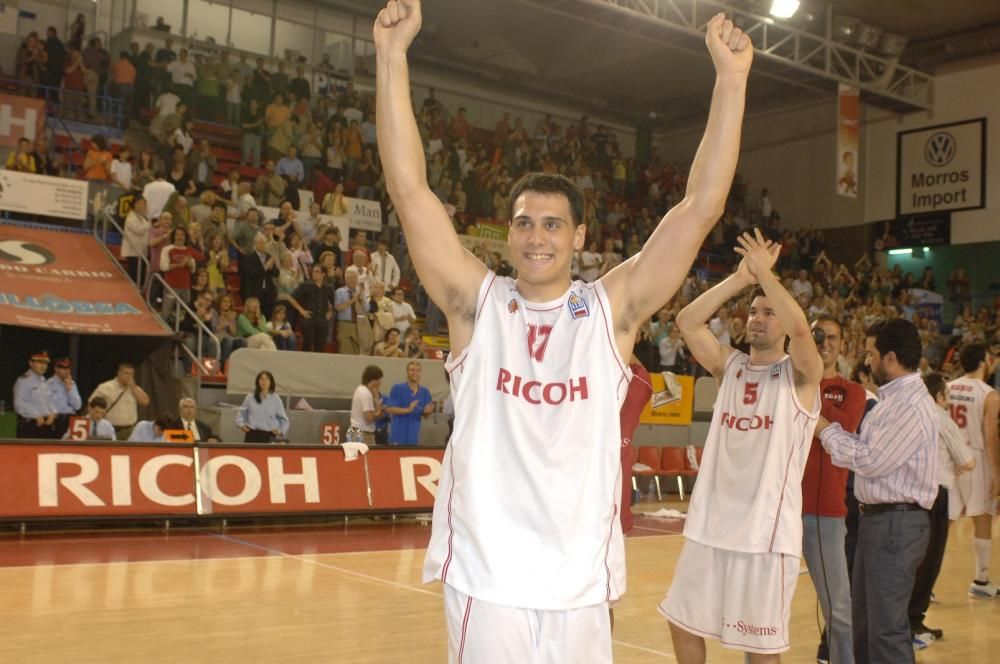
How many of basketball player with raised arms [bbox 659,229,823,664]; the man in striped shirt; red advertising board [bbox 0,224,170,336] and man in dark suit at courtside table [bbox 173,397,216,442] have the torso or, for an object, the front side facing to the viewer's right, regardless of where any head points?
0

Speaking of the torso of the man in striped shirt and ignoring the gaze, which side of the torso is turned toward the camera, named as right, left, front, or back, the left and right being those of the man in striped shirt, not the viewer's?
left

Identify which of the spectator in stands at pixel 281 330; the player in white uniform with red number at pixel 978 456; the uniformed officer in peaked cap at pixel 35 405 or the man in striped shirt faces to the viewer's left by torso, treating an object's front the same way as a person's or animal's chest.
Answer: the man in striped shirt

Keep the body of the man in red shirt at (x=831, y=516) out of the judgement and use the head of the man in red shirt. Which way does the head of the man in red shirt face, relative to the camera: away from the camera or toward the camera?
toward the camera

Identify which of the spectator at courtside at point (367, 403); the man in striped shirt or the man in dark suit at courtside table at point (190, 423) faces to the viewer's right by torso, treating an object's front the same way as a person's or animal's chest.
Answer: the spectator at courtside at point (367, 403)

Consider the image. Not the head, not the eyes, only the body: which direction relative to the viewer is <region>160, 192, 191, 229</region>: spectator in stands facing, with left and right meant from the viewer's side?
facing the viewer and to the right of the viewer

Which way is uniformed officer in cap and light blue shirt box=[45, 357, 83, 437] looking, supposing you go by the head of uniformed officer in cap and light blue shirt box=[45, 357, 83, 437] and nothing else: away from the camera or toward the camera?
toward the camera

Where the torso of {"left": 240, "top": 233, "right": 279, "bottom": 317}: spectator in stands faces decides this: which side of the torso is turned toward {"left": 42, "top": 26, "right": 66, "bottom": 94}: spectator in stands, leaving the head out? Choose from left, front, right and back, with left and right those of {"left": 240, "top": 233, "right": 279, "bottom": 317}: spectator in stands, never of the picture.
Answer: back

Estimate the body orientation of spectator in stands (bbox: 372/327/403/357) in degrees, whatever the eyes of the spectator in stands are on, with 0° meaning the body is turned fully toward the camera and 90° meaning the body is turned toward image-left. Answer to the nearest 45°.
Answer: approximately 315°

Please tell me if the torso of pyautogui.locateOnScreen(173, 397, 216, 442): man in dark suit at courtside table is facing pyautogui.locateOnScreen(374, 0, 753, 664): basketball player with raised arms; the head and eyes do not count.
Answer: yes

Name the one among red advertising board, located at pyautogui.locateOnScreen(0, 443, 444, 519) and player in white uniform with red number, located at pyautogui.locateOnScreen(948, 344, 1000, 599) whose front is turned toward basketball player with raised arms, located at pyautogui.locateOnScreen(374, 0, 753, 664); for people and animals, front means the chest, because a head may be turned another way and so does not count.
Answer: the red advertising board

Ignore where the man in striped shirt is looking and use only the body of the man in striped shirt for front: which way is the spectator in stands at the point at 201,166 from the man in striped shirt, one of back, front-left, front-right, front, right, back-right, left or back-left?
front-right

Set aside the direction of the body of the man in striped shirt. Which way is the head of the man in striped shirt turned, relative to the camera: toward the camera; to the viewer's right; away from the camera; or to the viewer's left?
to the viewer's left

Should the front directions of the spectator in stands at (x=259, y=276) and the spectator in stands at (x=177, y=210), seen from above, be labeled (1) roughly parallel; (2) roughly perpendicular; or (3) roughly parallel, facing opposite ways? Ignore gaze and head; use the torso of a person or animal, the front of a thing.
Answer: roughly parallel

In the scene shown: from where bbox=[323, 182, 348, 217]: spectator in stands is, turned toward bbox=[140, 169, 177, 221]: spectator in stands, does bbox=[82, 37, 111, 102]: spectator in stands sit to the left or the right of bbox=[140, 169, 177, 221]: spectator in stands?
right
